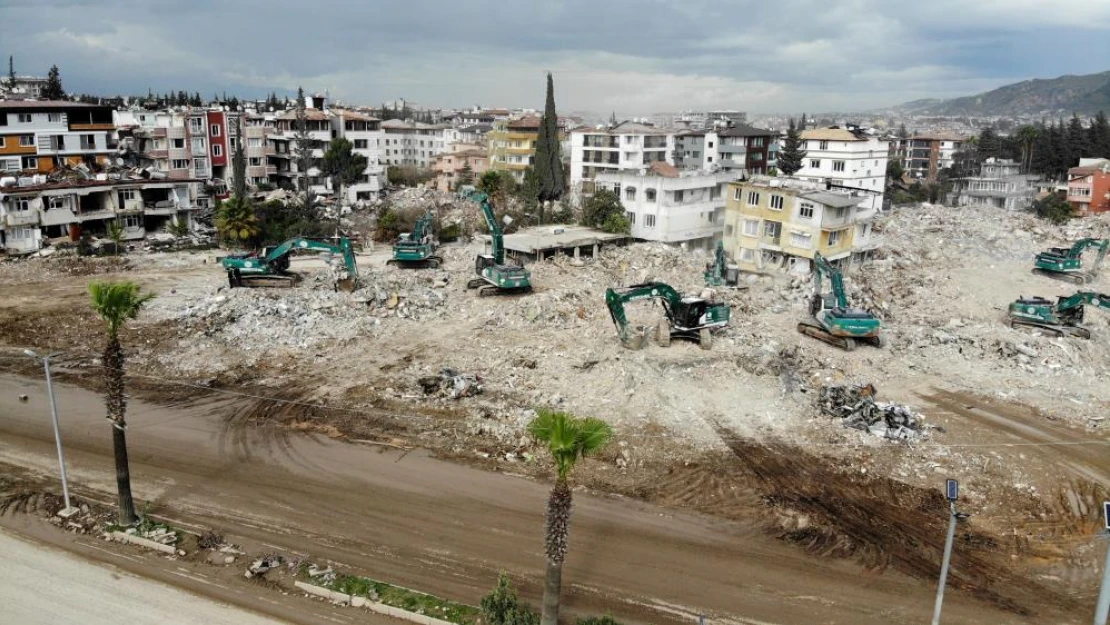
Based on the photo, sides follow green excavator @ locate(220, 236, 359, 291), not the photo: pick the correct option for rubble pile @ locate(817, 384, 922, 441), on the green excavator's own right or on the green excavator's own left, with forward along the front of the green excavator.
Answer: on the green excavator's own right

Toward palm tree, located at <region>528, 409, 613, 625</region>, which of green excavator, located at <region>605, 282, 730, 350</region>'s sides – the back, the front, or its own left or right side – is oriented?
left

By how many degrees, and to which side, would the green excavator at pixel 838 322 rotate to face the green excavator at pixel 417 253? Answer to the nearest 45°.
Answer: approximately 45° to its left

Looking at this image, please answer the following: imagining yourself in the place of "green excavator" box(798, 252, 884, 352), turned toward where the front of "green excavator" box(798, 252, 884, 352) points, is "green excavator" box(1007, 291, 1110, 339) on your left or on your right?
on your right

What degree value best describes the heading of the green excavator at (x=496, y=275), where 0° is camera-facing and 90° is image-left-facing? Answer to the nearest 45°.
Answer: approximately 135°

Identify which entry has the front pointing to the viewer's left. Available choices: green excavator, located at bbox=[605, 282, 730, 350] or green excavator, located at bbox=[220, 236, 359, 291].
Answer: green excavator, located at bbox=[605, 282, 730, 350]

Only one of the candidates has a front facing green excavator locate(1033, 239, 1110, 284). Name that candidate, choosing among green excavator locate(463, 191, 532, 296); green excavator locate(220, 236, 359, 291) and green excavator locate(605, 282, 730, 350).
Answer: green excavator locate(220, 236, 359, 291)

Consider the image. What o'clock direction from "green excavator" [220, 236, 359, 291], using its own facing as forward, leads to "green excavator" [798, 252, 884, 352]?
"green excavator" [798, 252, 884, 352] is roughly at 1 o'clock from "green excavator" [220, 236, 359, 291].

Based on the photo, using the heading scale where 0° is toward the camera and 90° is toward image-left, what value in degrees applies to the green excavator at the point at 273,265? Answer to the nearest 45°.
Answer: approximately 270°

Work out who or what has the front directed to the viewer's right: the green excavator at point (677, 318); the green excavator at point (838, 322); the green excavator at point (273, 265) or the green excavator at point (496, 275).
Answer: the green excavator at point (273, 265)

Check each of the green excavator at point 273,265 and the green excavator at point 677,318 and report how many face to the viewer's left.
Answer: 1

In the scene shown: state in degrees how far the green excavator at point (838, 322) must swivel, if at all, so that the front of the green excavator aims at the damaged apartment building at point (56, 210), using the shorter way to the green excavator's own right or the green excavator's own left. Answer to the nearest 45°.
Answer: approximately 45° to the green excavator's own left

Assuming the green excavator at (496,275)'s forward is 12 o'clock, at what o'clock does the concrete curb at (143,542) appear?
The concrete curb is roughly at 8 o'clock from the green excavator.

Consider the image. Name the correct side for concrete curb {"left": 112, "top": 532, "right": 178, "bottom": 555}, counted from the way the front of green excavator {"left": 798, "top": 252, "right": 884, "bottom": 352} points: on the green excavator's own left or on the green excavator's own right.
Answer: on the green excavator's own left

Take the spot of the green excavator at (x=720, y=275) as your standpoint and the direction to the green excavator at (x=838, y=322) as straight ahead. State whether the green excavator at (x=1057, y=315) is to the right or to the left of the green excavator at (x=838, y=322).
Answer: left

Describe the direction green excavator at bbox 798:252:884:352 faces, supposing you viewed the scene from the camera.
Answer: facing away from the viewer and to the left of the viewer

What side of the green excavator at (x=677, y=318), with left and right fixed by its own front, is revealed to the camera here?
left
